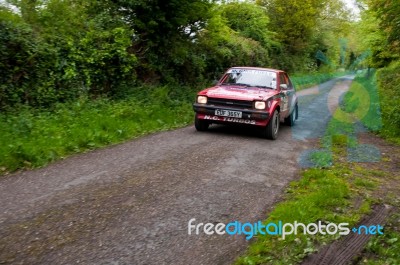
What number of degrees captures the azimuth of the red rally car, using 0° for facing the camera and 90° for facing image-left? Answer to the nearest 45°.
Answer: approximately 45°
